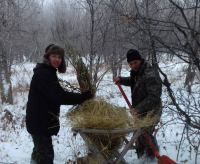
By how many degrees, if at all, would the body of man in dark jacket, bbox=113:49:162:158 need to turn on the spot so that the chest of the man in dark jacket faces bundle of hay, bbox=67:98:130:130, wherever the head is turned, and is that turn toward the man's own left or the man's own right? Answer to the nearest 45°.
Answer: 0° — they already face it

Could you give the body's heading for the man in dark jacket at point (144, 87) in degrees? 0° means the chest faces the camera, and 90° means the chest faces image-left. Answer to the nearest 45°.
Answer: approximately 45°

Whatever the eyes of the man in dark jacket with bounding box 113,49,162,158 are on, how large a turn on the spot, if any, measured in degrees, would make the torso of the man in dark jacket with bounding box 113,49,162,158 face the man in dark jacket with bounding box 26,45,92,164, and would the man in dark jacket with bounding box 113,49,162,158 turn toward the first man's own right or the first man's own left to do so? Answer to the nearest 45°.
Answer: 0° — they already face them
